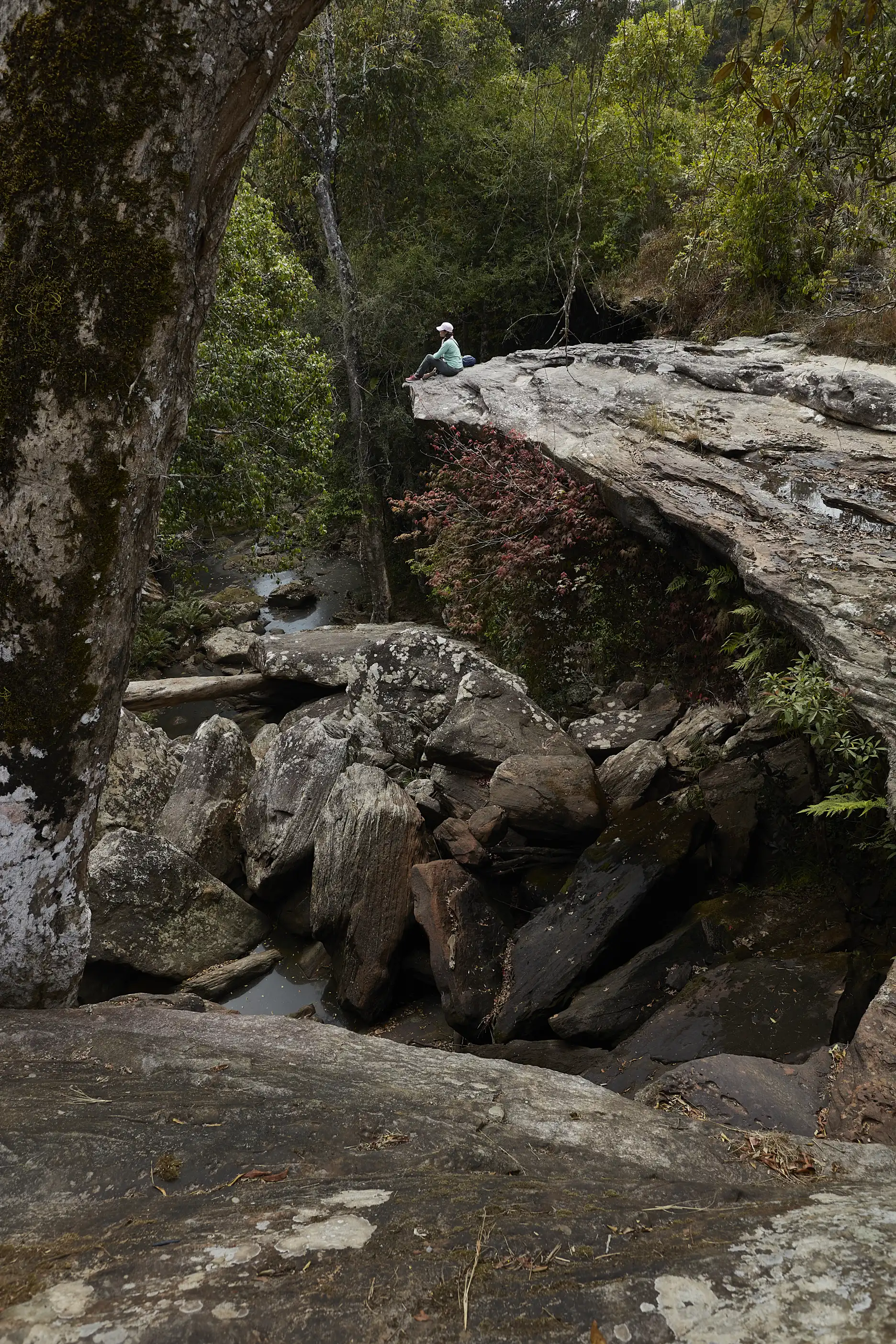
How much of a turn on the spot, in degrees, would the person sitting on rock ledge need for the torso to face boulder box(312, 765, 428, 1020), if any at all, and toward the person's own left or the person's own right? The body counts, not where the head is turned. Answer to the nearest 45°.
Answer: approximately 90° to the person's own left

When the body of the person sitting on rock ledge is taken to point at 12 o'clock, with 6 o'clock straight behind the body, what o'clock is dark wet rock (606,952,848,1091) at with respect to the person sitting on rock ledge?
The dark wet rock is roughly at 9 o'clock from the person sitting on rock ledge.

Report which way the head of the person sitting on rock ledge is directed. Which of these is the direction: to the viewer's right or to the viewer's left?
to the viewer's left

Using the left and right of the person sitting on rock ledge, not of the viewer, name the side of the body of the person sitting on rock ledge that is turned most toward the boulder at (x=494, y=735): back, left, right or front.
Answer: left

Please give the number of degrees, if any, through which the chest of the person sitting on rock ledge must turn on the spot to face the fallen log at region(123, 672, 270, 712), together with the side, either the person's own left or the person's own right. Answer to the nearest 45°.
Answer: approximately 45° to the person's own left

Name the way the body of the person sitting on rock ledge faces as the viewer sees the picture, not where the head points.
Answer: to the viewer's left

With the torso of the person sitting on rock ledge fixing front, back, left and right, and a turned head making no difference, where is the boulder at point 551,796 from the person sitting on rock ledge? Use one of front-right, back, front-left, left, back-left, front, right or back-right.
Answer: left

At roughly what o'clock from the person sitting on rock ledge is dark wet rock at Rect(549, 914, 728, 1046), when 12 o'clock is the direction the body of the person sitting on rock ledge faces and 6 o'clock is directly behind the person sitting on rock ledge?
The dark wet rock is roughly at 9 o'clock from the person sitting on rock ledge.

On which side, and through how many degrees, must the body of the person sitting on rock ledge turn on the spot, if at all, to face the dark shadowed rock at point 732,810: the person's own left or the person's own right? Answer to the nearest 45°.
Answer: approximately 90° to the person's own left
